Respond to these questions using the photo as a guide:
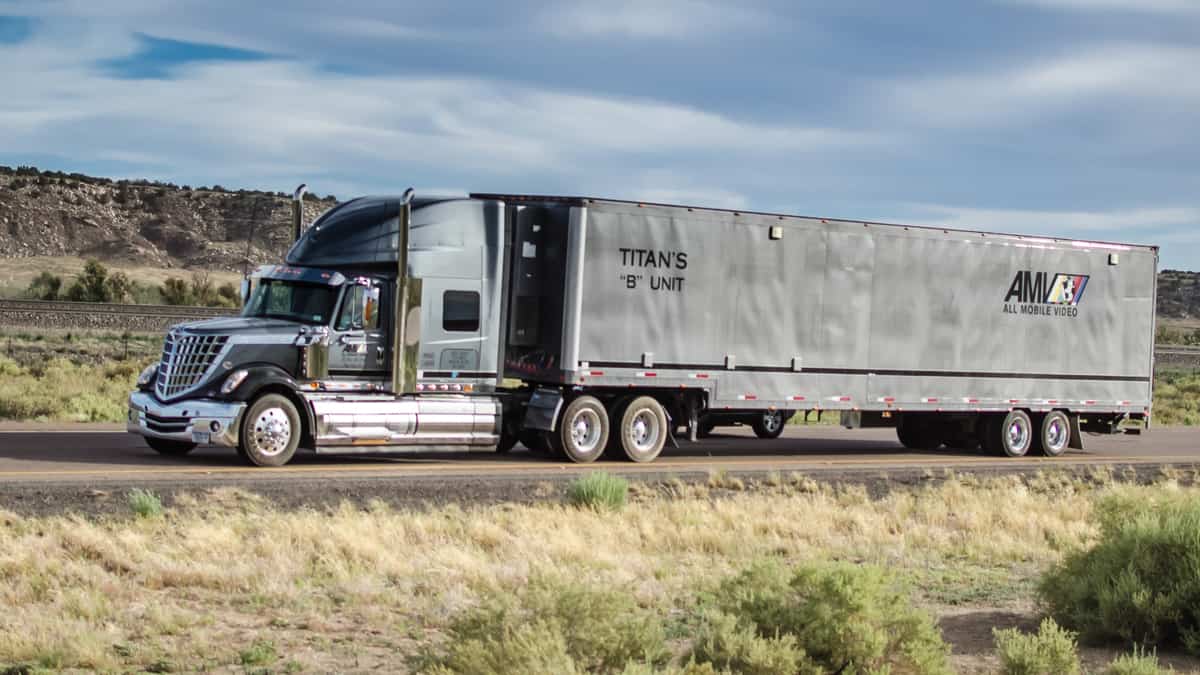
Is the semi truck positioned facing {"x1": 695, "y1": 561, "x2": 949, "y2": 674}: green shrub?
no

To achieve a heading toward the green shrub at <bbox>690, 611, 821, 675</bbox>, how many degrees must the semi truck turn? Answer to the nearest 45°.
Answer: approximately 45° to its left

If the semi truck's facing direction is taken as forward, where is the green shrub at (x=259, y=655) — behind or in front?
in front

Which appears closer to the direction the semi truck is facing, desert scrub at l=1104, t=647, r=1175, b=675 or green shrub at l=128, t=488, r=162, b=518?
the green shrub

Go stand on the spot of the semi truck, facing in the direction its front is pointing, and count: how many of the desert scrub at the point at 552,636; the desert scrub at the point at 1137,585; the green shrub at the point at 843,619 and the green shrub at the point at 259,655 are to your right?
0

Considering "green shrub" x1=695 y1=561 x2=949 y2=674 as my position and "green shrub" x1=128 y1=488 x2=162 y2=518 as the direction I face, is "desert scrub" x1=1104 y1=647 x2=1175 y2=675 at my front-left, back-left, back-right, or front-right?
back-right

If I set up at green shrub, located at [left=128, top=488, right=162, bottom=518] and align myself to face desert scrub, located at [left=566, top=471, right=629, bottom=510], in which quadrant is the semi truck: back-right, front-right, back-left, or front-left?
front-left

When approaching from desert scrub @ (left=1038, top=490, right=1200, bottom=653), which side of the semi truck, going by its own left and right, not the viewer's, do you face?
left

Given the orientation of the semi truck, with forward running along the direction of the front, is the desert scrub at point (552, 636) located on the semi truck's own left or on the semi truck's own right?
on the semi truck's own left

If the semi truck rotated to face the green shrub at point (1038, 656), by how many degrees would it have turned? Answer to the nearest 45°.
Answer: approximately 45° to its left

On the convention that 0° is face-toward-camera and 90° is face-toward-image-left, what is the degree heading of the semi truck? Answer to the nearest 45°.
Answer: approximately 45°

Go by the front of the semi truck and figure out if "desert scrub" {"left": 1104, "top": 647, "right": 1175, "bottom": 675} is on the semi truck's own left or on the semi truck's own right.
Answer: on the semi truck's own left
